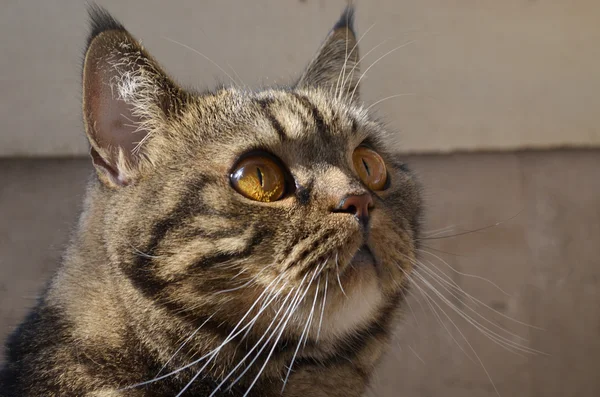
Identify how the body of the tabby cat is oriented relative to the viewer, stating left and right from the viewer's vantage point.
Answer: facing the viewer and to the right of the viewer
